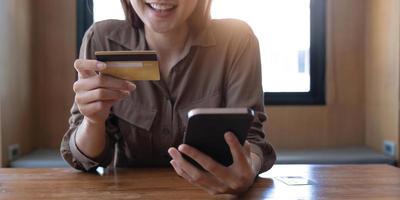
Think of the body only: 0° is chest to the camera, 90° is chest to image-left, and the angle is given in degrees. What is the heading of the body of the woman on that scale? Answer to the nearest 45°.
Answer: approximately 0°

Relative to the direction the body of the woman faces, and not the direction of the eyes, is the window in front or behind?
behind

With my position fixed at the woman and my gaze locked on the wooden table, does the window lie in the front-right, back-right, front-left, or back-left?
back-left
